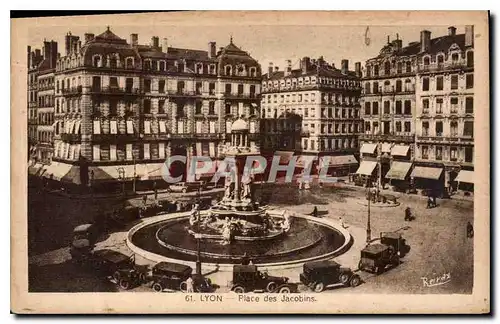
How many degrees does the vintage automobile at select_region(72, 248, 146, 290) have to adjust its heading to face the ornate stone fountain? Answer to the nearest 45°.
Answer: approximately 45° to its left

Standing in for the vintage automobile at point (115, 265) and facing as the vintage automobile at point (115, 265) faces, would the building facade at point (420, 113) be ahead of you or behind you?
ahead

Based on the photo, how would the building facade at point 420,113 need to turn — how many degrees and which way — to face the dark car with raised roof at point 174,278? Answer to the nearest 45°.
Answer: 0° — it already faces it

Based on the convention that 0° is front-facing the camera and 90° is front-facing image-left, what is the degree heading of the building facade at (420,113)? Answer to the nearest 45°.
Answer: approximately 45°

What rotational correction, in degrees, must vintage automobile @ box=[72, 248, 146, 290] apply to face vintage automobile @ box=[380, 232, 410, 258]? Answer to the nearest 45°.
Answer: approximately 45° to its left

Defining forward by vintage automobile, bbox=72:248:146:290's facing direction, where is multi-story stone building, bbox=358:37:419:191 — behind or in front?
in front
